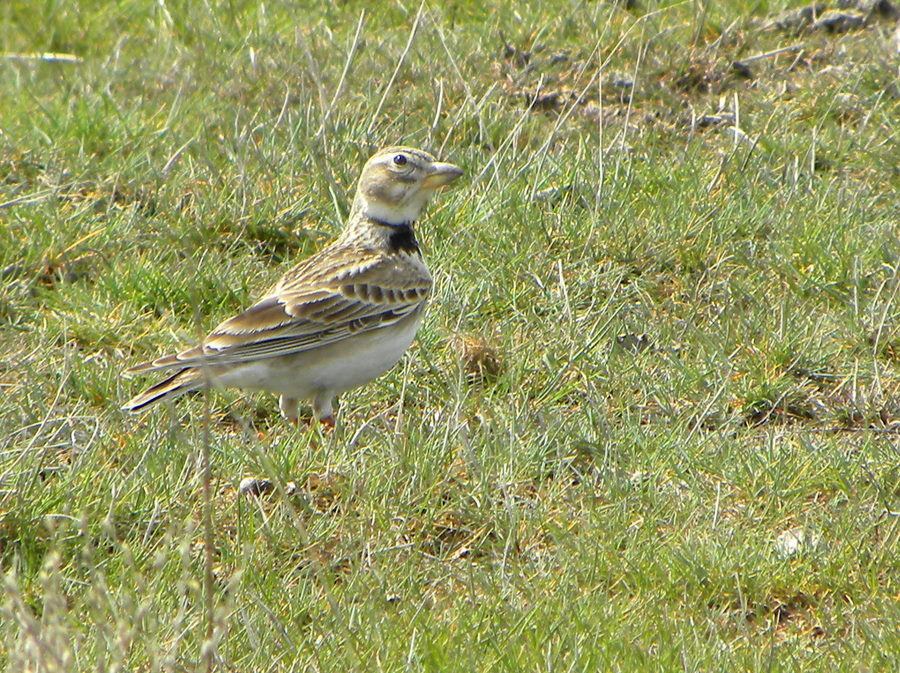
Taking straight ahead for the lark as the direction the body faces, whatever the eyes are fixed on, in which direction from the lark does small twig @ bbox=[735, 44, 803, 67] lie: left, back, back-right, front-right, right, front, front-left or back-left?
front-left

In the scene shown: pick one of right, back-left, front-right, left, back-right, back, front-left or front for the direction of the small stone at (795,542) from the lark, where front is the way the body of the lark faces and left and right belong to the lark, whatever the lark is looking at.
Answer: front-right

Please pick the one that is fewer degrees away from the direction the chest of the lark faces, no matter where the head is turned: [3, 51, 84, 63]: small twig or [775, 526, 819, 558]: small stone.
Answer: the small stone

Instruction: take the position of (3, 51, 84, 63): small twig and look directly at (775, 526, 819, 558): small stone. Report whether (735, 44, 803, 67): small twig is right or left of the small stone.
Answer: left

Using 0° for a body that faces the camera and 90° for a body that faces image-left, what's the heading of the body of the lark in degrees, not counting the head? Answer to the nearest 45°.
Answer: approximately 270°

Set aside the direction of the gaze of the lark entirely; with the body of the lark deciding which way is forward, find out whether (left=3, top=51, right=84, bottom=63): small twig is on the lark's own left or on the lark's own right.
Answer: on the lark's own left
